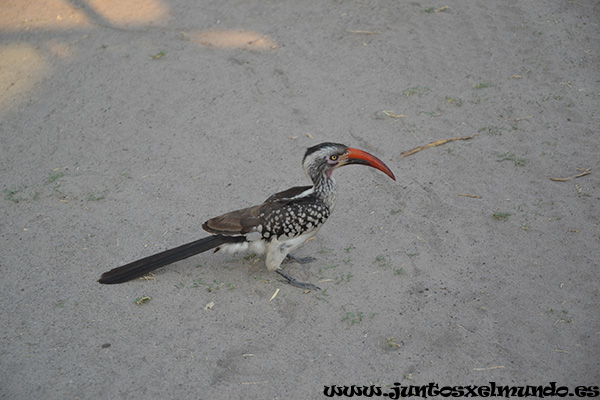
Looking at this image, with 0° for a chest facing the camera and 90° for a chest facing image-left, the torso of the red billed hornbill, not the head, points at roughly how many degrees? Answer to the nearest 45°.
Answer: approximately 270°

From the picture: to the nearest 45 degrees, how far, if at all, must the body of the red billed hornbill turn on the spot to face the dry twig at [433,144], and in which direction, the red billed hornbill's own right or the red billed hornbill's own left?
approximately 45° to the red billed hornbill's own left
